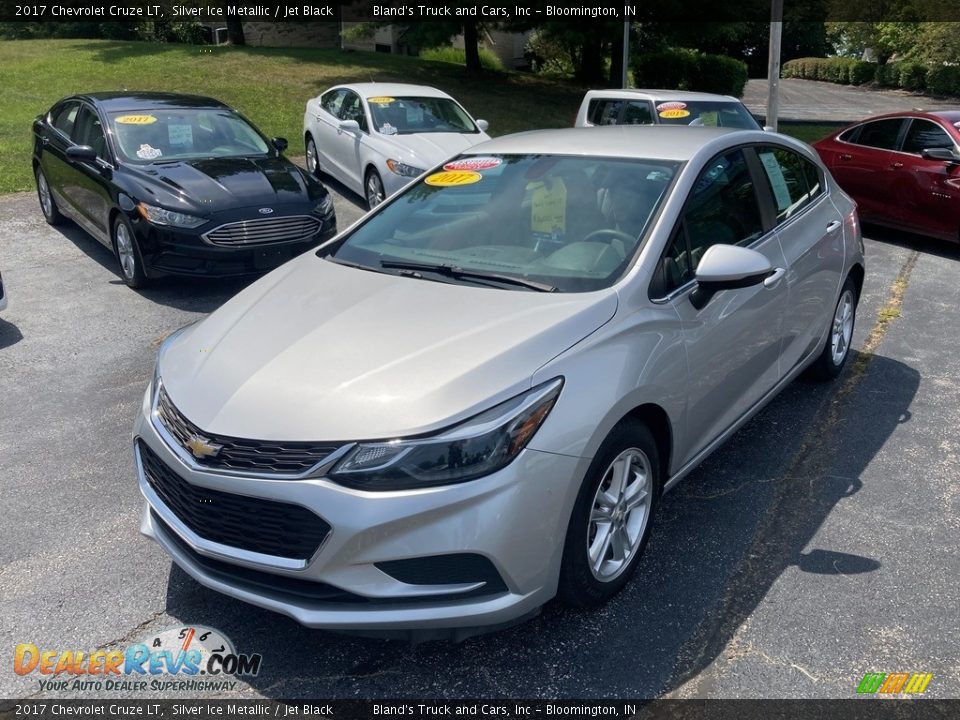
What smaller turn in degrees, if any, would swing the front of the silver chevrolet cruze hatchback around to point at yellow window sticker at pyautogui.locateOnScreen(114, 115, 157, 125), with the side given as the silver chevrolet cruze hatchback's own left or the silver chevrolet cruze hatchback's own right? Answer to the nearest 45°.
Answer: approximately 90° to the silver chevrolet cruze hatchback's own right

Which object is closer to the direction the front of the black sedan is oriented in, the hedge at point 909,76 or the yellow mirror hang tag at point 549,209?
the yellow mirror hang tag

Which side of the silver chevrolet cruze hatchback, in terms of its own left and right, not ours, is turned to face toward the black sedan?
right

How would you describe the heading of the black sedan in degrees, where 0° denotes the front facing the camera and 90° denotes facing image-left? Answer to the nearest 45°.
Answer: approximately 315°

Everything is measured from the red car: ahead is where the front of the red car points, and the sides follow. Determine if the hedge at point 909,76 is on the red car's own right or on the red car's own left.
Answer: on the red car's own left

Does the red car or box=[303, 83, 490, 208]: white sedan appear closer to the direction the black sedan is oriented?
the red car

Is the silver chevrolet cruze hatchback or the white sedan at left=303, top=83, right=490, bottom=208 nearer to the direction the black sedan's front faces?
the silver chevrolet cruze hatchback

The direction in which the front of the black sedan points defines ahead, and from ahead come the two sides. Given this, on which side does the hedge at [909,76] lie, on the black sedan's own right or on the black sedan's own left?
on the black sedan's own left

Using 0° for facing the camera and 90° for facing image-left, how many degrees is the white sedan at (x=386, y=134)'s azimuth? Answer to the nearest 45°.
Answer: approximately 315°

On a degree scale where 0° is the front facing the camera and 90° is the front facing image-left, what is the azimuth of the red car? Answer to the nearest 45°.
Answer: approximately 315°
